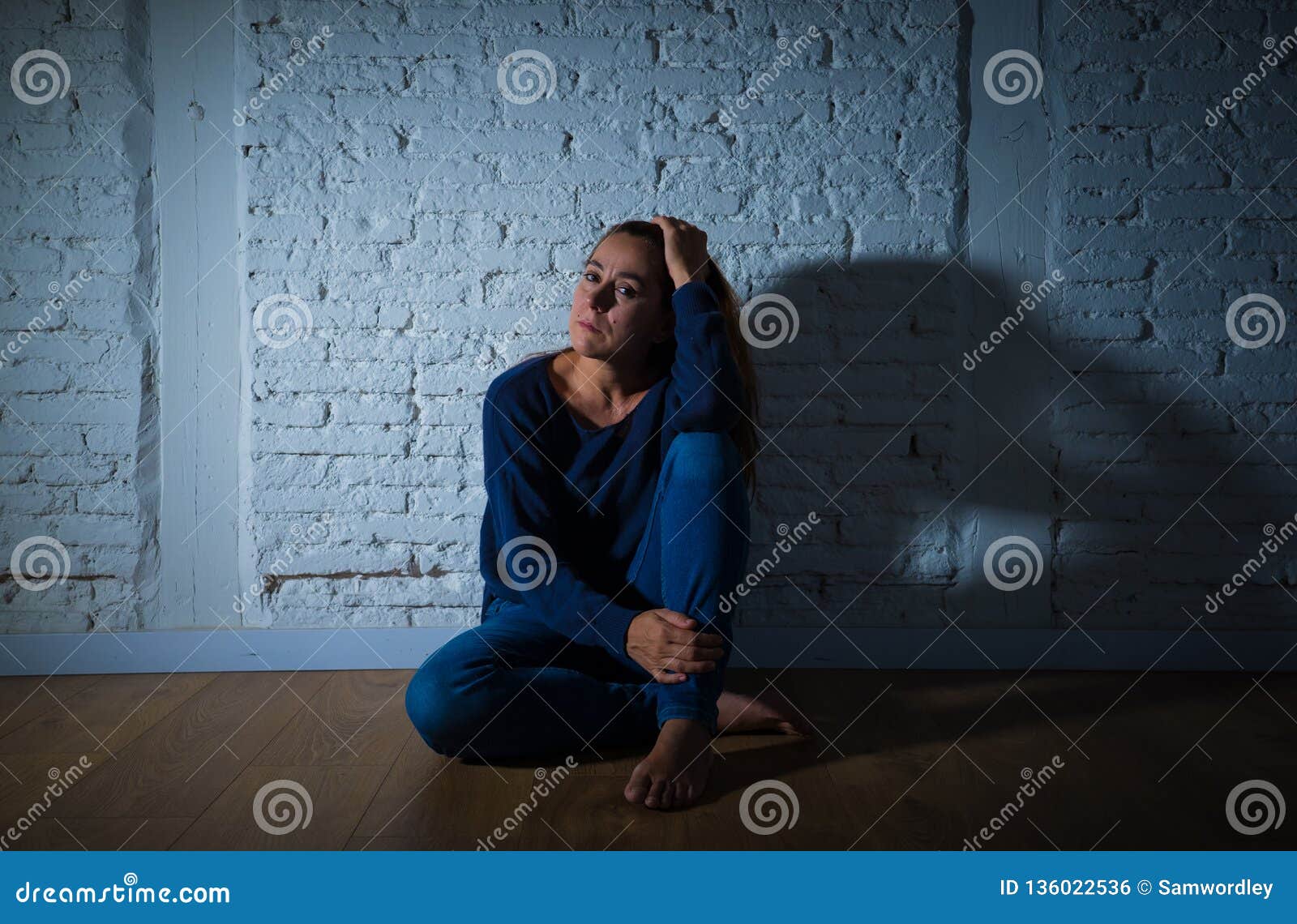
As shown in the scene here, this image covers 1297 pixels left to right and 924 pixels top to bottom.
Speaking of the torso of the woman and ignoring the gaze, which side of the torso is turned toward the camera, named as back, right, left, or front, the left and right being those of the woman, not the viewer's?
front
